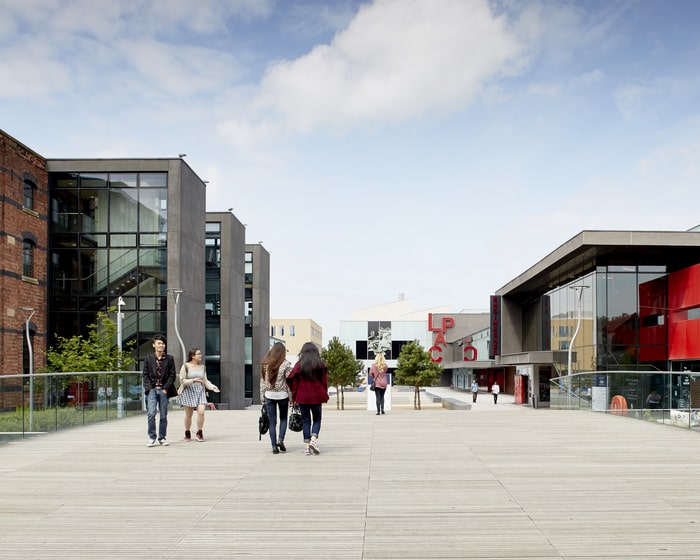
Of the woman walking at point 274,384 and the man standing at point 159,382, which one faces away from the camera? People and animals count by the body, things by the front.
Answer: the woman walking

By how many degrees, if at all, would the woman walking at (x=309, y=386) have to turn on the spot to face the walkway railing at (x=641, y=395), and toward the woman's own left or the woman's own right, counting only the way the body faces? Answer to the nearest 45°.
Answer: approximately 45° to the woman's own right

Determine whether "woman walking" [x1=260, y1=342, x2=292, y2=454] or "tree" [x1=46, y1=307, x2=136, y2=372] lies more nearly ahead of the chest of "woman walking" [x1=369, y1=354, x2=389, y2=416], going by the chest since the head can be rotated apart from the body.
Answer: the tree

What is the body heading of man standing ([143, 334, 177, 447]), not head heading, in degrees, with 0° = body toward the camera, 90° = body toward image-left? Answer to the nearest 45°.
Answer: approximately 0°

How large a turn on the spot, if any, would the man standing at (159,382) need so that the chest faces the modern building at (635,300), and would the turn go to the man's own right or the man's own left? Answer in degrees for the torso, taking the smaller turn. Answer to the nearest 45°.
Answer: approximately 135° to the man's own left

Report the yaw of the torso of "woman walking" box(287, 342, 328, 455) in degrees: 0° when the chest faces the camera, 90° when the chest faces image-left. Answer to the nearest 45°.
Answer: approximately 180°

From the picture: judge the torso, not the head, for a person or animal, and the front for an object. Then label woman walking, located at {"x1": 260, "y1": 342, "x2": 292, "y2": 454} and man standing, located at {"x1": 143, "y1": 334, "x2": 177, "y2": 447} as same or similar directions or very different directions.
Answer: very different directions

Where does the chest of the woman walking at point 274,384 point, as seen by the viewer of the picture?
away from the camera

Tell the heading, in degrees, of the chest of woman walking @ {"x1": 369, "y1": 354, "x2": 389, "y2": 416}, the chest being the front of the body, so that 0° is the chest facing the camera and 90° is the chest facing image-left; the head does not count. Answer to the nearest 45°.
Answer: approximately 180°

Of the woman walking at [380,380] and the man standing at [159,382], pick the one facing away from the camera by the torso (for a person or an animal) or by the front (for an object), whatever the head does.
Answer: the woman walking

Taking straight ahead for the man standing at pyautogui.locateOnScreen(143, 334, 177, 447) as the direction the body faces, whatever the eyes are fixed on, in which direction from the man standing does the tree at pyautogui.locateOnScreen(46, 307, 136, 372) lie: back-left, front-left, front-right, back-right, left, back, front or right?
back
